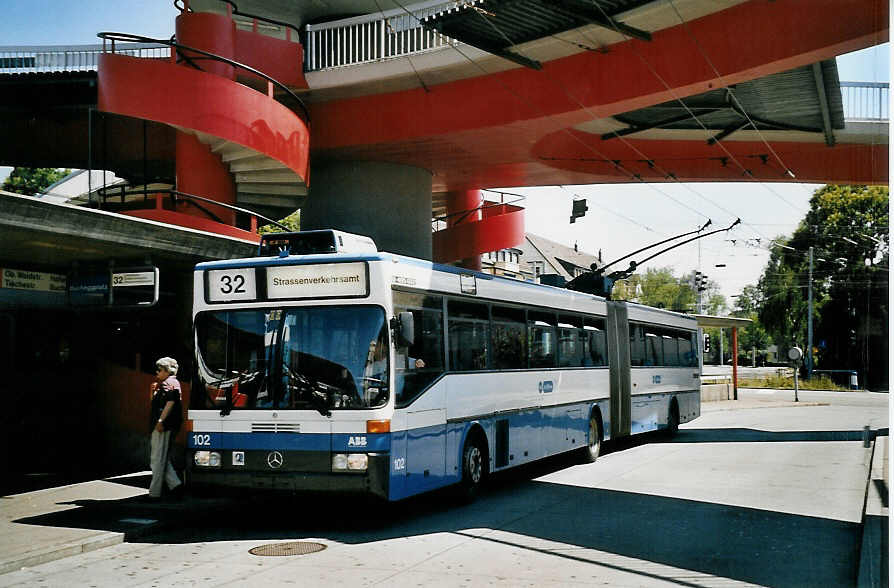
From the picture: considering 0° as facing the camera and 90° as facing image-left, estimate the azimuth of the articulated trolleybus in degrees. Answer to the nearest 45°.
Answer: approximately 45°

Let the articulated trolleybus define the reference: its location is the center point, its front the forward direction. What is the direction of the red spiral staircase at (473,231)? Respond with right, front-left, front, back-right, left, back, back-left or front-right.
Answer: back-right

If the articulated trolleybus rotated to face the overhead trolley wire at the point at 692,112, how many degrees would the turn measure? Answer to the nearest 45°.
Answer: approximately 180°

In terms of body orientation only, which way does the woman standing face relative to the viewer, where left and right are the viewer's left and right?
facing to the left of the viewer

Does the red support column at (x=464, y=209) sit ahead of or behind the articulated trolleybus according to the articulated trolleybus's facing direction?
behind

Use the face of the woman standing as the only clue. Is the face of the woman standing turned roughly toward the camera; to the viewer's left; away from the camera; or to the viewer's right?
to the viewer's left

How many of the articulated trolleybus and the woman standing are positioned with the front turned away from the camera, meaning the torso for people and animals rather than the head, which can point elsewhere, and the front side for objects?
0
